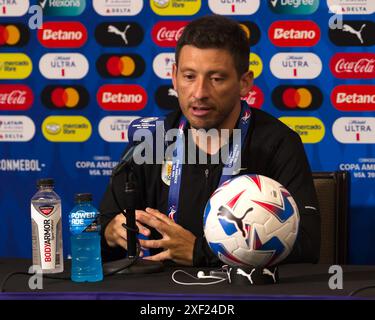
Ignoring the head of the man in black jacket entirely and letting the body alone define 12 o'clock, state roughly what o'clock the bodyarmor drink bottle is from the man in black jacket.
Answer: The bodyarmor drink bottle is roughly at 2 o'clock from the man in black jacket.

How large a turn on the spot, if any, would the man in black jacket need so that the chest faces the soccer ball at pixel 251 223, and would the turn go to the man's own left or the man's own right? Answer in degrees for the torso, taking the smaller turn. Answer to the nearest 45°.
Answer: approximately 45° to the man's own left

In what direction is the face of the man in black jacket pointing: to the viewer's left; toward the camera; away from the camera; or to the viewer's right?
toward the camera

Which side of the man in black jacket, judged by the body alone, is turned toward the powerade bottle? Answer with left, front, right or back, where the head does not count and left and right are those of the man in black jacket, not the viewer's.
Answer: front

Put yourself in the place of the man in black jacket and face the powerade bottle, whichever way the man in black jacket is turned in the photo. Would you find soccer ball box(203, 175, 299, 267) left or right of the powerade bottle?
left

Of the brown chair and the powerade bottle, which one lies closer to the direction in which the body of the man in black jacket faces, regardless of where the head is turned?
the powerade bottle

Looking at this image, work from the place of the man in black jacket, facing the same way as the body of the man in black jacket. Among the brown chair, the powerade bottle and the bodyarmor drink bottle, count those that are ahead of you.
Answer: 2

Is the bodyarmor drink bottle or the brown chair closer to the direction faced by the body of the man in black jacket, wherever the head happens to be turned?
the bodyarmor drink bottle
